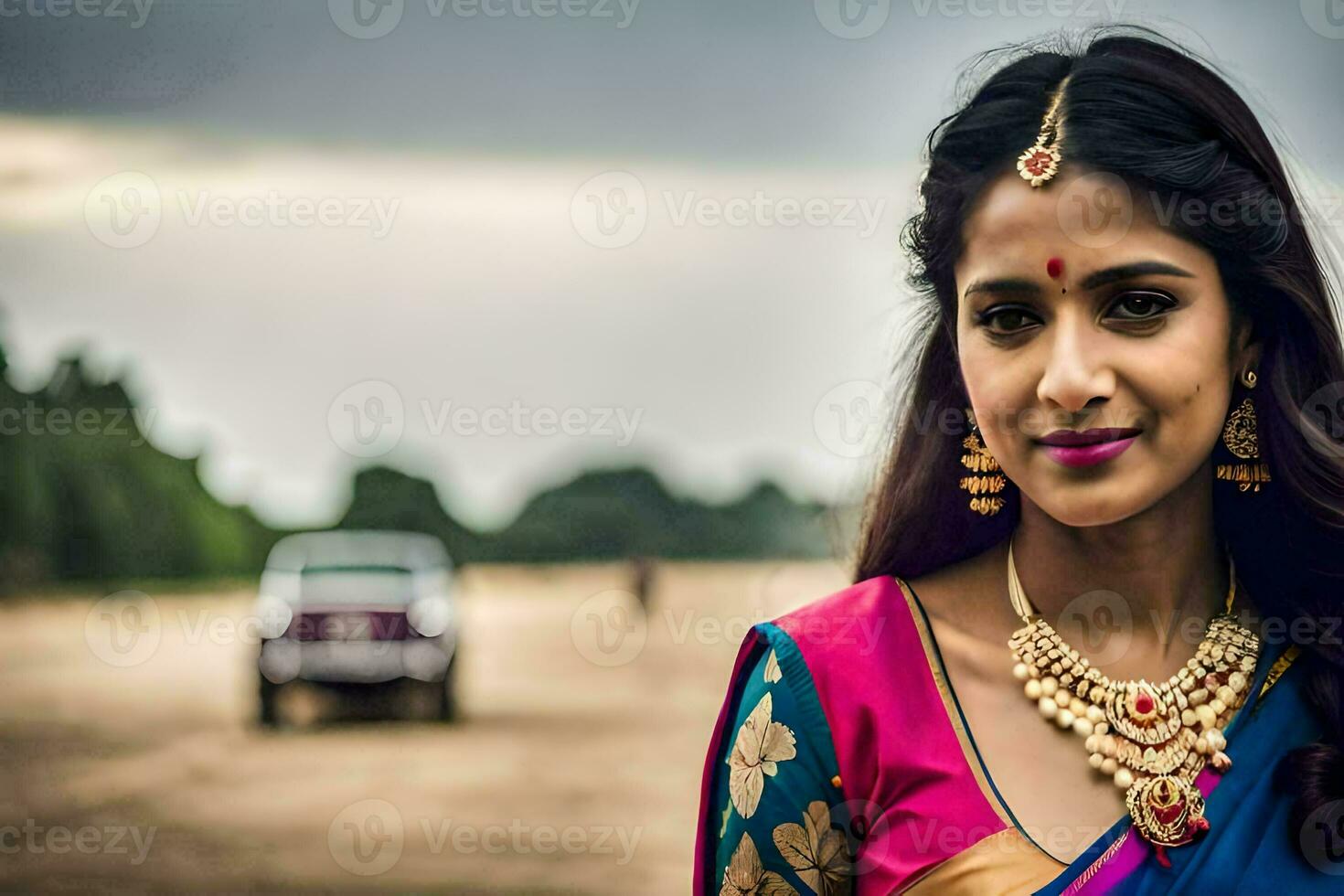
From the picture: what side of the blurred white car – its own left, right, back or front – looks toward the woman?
front

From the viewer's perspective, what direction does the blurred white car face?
toward the camera

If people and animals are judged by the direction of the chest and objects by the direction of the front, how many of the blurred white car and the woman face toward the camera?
2

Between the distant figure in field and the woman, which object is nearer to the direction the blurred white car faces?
the woman

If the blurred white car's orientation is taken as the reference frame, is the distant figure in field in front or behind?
behind

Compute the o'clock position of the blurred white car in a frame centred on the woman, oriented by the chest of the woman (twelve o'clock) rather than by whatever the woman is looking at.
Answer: The blurred white car is roughly at 5 o'clock from the woman.

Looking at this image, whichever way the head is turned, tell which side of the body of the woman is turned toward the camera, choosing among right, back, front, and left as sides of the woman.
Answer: front
